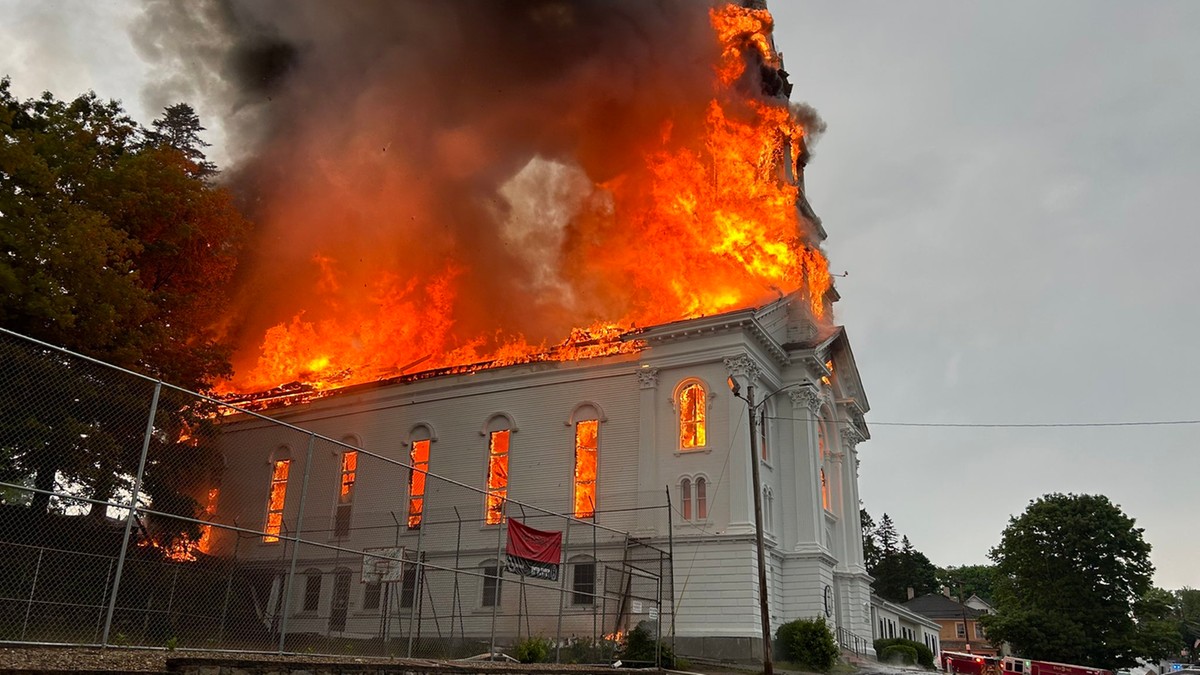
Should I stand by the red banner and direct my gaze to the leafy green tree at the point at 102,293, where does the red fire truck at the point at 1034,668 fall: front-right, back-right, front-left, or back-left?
back-right

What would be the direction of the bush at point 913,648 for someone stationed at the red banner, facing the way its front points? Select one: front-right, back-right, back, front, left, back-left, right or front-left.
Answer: back-left

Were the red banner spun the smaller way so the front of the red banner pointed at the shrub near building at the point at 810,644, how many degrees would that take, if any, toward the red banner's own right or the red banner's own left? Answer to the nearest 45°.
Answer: approximately 135° to the red banner's own left

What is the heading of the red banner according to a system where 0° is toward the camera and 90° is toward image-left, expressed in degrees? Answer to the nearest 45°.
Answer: approximately 0°

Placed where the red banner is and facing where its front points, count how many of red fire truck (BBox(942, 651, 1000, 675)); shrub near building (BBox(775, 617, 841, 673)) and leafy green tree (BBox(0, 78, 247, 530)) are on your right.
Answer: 1

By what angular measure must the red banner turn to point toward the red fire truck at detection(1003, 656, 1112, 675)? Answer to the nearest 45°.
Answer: approximately 135° to its left

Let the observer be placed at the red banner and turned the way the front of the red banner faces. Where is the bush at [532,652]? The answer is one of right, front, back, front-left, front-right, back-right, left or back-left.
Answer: back

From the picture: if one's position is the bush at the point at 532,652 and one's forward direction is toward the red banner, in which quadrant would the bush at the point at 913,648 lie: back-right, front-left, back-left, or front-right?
back-left

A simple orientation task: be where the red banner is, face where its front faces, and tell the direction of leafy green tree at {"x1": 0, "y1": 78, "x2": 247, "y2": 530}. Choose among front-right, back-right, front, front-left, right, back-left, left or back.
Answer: right
